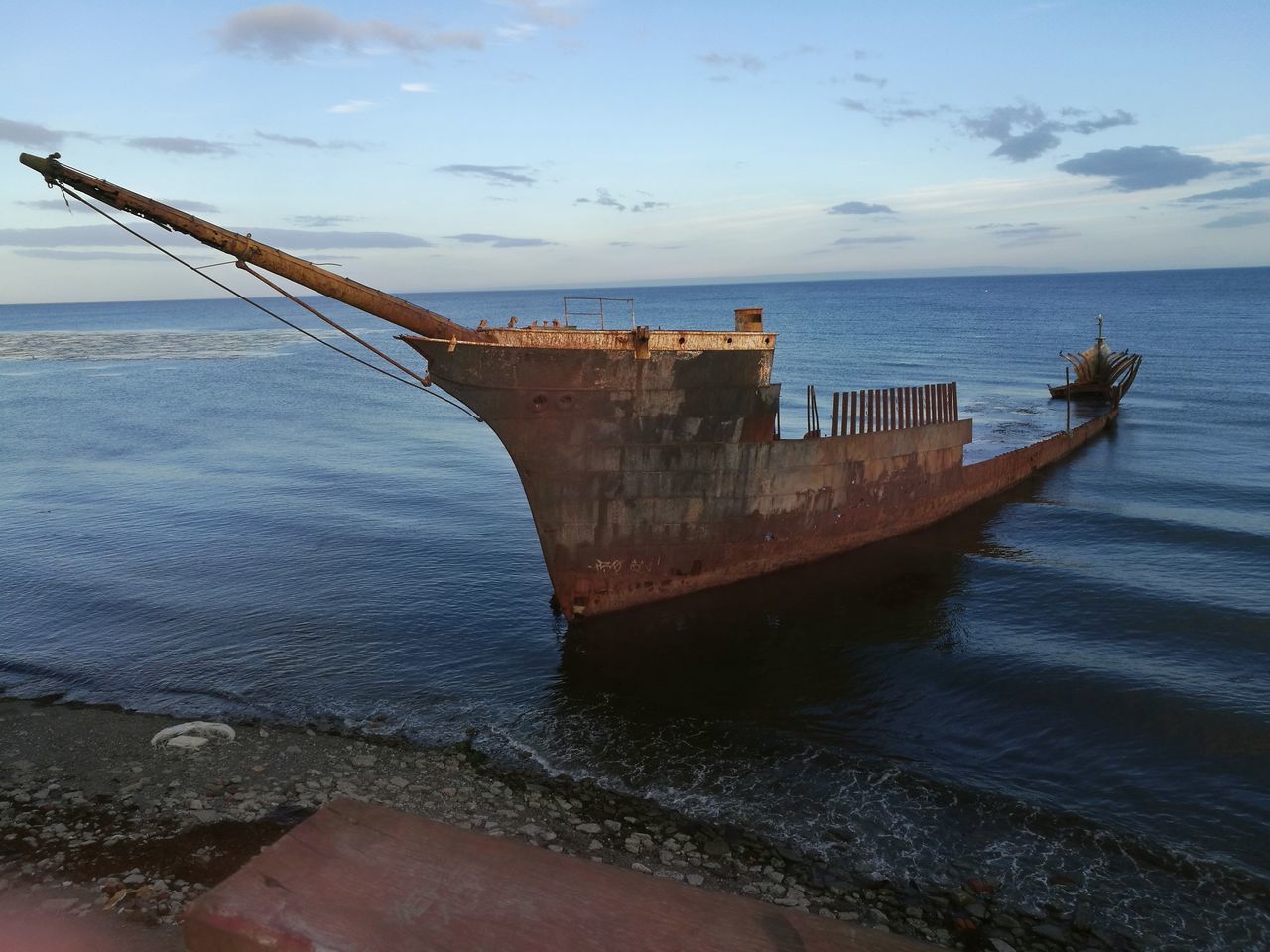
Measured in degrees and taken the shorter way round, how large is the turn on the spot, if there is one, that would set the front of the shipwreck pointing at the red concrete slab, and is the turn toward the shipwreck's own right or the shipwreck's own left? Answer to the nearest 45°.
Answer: approximately 45° to the shipwreck's own left

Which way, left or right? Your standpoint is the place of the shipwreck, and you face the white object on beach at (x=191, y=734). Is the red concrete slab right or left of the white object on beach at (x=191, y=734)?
left

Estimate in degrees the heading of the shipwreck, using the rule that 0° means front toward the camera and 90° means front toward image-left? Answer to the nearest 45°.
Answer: approximately 45°

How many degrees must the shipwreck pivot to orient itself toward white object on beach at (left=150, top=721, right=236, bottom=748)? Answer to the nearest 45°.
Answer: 0° — it already faces it
